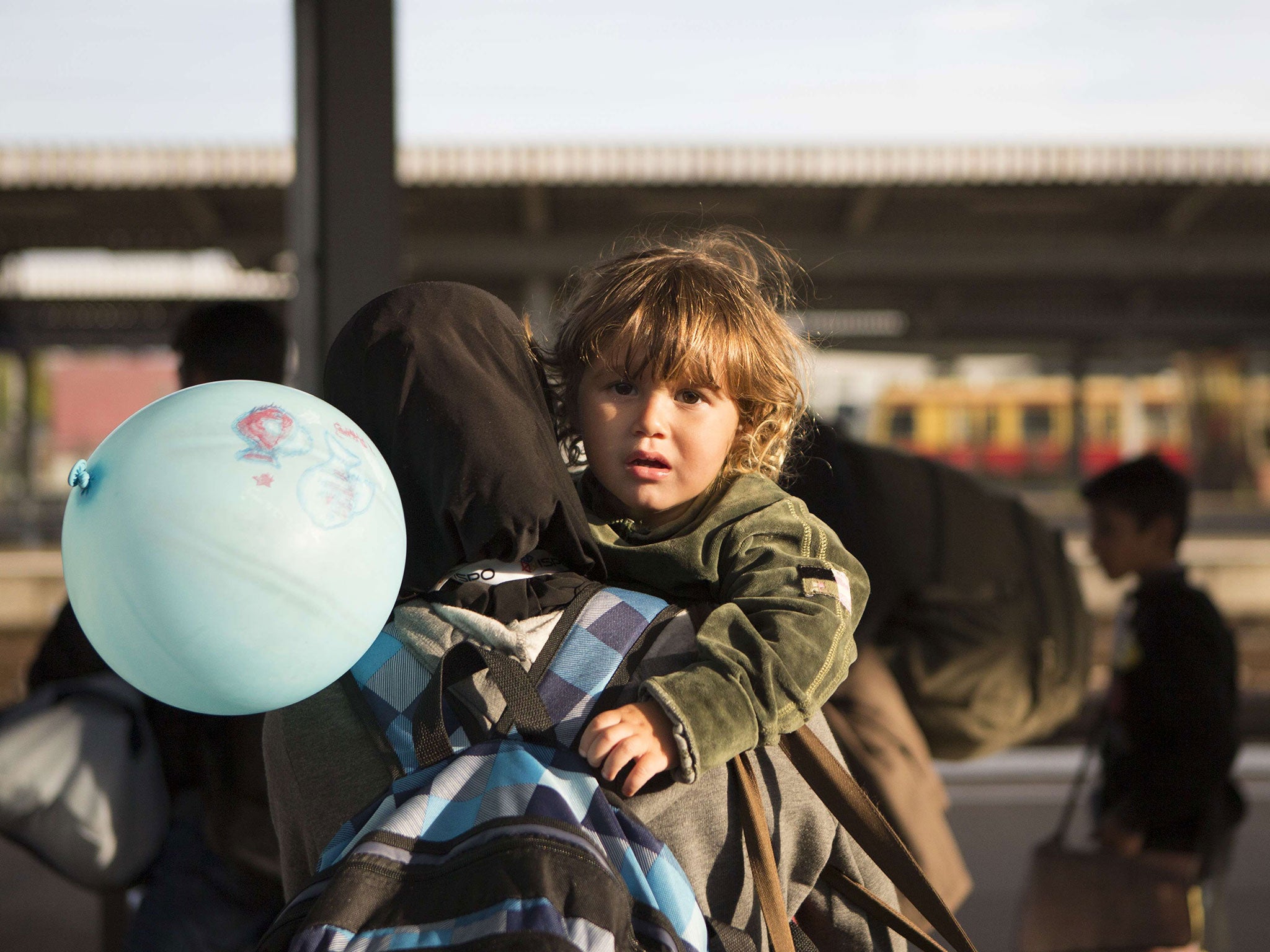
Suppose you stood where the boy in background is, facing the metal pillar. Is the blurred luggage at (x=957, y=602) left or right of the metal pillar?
left

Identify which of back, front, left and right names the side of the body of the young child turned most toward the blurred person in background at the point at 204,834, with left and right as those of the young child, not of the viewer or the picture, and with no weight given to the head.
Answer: right

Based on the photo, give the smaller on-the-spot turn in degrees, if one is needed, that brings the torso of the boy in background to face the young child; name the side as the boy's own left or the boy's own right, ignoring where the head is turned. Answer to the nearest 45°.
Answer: approximately 90° to the boy's own left

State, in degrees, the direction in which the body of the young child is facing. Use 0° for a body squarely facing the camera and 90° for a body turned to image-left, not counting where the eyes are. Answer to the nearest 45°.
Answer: approximately 45°

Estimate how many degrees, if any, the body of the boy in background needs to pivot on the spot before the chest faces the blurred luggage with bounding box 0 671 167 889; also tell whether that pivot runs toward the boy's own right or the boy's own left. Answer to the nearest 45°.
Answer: approximately 45° to the boy's own left

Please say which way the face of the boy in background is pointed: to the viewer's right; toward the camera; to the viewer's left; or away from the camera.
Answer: to the viewer's left

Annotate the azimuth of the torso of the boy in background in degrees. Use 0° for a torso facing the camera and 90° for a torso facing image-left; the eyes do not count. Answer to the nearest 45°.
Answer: approximately 90°

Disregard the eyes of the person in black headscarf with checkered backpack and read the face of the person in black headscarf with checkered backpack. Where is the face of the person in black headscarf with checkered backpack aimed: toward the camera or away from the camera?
away from the camera
